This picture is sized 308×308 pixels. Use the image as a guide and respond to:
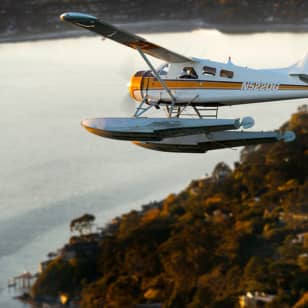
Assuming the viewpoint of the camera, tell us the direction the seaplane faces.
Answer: facing away from the viewer and to the left of the viewer

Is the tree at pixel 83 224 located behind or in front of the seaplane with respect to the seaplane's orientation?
in front
